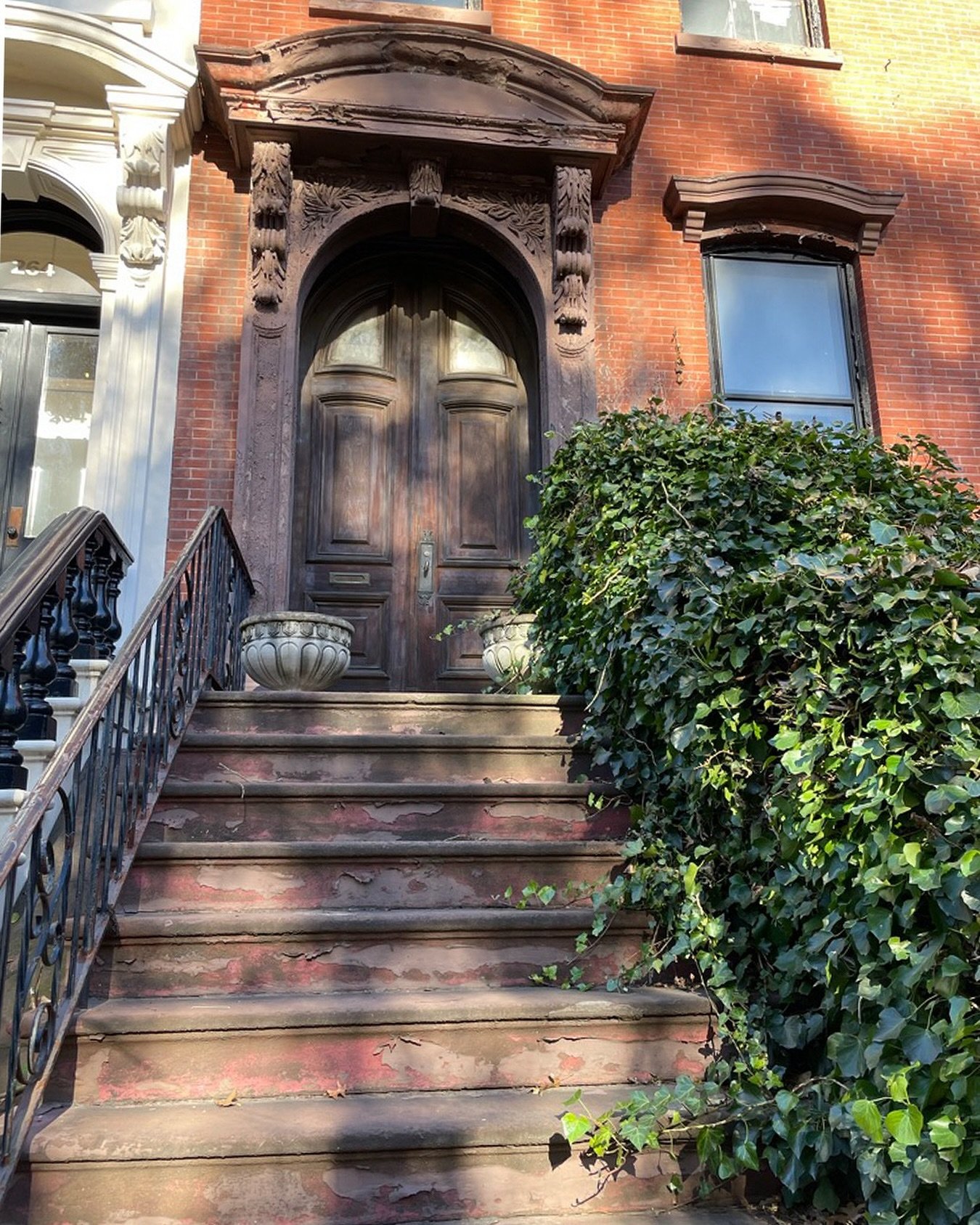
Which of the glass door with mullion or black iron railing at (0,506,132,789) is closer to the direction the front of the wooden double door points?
the black iron railing

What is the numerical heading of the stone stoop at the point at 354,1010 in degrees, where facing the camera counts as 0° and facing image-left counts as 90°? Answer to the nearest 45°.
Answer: approximately 0°

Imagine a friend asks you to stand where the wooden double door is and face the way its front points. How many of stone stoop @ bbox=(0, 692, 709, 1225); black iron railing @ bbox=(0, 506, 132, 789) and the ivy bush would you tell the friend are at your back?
0

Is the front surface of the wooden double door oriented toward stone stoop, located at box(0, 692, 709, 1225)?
yes

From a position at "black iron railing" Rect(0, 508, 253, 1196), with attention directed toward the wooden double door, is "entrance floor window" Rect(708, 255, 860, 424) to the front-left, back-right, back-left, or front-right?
front-right

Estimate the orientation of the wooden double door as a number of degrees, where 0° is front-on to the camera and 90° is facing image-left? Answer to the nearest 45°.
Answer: approximately 0°

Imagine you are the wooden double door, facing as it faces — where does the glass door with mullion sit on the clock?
The glass door with mullion is roughly at 3 o'clock from the wooden double door.

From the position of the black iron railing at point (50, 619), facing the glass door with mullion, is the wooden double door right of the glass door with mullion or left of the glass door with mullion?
right

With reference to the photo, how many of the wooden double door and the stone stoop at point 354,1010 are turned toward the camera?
2

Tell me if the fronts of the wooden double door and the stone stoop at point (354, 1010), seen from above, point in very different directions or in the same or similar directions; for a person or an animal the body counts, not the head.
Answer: same or similar directions

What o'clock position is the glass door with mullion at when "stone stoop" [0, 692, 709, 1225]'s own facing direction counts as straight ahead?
The glass door with mullion is roughly at 5 o'clock from the stone stoop.
